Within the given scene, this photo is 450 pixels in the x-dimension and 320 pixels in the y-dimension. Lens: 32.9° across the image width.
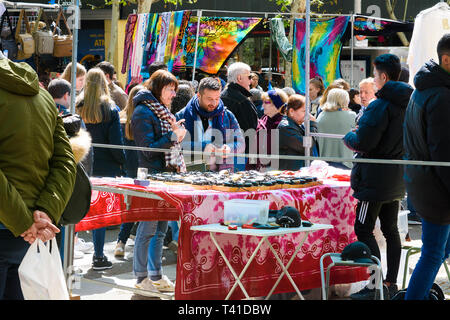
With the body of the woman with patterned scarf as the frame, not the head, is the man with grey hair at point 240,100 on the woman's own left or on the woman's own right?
on the woman's own left

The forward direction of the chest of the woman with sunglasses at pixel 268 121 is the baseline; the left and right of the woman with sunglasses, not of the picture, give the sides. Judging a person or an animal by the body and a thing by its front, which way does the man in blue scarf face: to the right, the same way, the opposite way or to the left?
to the left

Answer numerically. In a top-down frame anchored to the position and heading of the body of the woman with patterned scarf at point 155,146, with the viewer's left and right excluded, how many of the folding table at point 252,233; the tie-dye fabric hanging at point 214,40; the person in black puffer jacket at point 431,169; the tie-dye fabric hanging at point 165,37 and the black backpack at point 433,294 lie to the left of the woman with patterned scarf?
2

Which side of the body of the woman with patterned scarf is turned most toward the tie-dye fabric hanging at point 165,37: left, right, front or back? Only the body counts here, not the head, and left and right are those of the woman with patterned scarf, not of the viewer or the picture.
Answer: left

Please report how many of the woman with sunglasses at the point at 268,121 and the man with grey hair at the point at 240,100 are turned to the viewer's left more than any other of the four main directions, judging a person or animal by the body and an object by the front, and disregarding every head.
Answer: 1

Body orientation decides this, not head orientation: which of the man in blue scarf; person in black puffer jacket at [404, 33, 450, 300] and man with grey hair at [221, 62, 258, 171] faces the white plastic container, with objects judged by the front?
the man in blue scarf

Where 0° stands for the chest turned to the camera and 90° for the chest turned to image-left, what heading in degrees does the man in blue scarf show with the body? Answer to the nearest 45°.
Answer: approximately 0°

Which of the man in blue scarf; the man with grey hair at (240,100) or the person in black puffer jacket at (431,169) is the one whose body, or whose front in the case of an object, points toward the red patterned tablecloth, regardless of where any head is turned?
the man in blue scarf

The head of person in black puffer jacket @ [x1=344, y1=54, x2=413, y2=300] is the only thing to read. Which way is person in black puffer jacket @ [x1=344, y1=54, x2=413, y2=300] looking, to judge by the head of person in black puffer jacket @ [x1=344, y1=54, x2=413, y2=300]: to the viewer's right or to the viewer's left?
to the viewer's left
